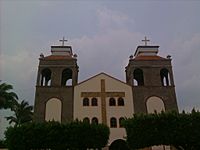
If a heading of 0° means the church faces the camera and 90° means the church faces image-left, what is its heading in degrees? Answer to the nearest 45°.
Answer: approximately 0°

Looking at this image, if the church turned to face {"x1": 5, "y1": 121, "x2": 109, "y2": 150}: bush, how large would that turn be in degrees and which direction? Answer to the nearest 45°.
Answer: approximately 45° to its right

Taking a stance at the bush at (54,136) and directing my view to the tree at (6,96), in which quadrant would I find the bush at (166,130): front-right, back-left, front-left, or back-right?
back-right

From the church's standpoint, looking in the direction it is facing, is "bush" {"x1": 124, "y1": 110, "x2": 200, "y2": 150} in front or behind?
in front
